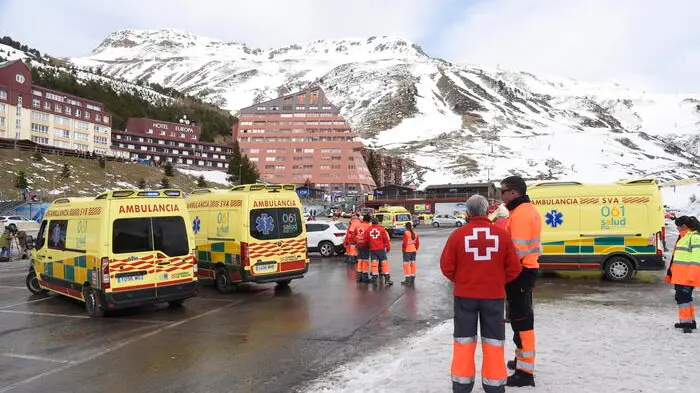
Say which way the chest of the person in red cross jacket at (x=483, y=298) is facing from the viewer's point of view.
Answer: away from the camera

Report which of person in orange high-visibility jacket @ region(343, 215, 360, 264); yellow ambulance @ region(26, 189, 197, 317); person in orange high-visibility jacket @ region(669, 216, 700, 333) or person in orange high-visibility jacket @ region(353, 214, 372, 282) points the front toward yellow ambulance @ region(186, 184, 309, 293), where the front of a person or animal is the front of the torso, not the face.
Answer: person in orange high-visibility jacket @ region(669, 216, 700, 333)

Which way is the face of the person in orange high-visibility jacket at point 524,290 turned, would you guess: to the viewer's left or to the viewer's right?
to the viewer's left

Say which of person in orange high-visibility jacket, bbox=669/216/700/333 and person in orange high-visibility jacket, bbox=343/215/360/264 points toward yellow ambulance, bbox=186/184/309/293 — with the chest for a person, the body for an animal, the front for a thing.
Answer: person in orange high-visibility jacket, bbox=669/216/700/333

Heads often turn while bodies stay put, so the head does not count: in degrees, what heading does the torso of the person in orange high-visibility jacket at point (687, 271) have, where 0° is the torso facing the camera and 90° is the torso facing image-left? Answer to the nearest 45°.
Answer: approximately 90°

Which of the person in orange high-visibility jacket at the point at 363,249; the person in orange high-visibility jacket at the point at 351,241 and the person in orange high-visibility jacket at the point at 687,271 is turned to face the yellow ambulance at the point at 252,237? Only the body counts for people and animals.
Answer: the person in orange high-visibility jacket at the point at 687,271

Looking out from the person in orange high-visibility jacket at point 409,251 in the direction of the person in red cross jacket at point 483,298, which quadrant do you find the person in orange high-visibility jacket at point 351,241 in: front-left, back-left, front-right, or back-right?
back-right

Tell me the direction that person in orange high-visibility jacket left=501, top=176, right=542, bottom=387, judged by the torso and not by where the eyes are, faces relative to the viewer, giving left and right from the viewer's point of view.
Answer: facing to the left of the viewer
